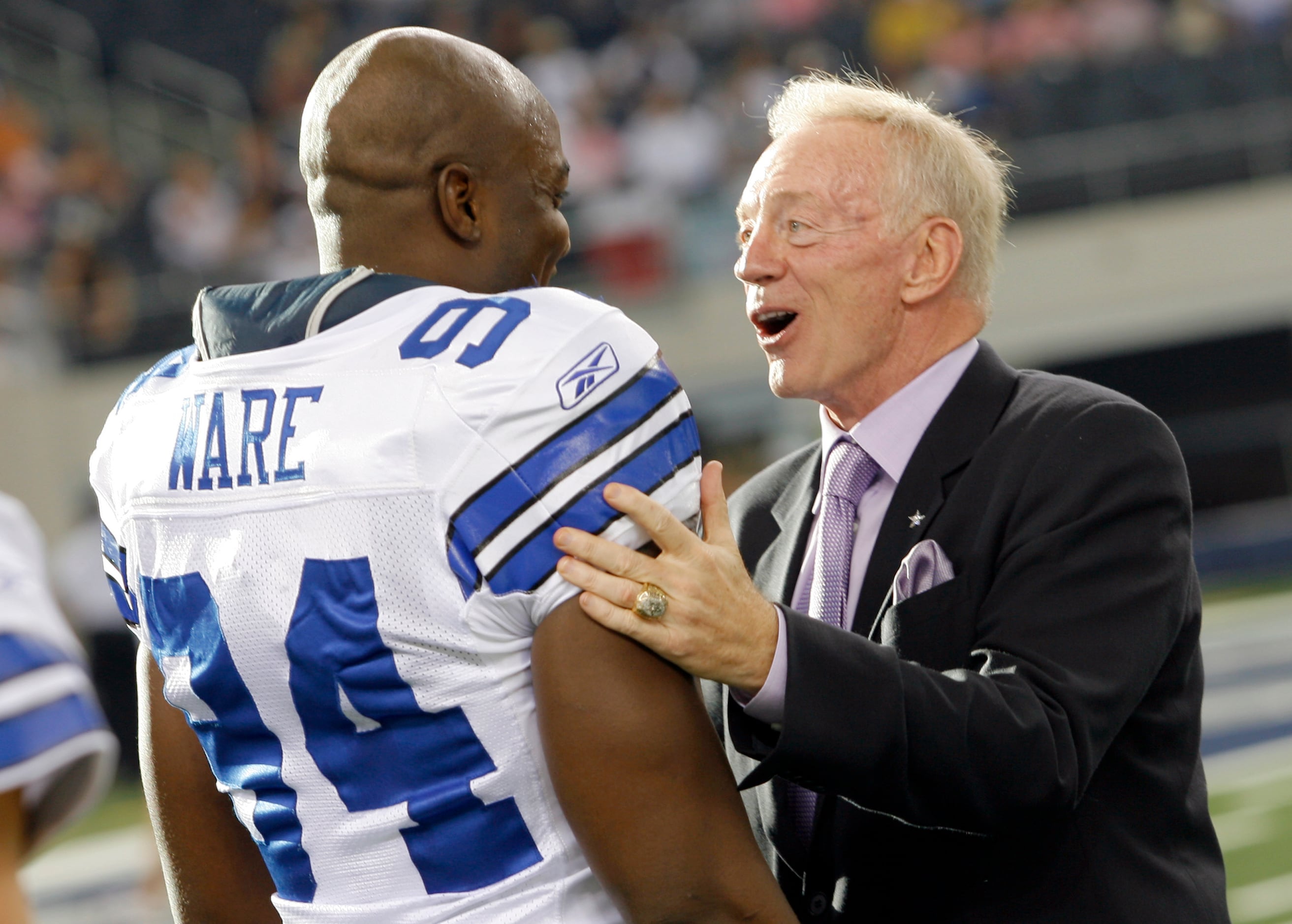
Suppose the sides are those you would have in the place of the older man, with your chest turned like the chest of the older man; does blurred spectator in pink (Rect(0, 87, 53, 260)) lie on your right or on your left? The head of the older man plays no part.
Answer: on your right

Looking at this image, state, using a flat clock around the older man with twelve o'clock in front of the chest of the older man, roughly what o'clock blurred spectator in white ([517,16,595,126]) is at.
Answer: The blurred spectator in white is roughly at 4 o'clock from the older man.

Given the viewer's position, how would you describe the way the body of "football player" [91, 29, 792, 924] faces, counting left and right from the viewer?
facing away from the viewer and to the right of the viewer

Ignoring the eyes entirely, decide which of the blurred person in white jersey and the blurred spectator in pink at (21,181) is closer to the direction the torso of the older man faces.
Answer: the blurred person in white jersey

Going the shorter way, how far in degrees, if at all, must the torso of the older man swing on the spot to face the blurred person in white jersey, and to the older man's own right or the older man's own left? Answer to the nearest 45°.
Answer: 0° — they already face them

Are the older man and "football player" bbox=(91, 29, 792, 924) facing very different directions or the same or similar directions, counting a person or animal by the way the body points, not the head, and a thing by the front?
very different directions

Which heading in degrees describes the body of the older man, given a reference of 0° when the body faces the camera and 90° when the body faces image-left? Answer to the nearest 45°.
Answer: approximately 45°

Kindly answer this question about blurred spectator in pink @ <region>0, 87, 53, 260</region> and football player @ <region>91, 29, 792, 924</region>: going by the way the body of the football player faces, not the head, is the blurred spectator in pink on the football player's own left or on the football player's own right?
on the football player's own left

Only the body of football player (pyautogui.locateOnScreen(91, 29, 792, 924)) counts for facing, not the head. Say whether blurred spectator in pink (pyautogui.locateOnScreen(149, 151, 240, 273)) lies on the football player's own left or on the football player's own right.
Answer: on the football player's own left

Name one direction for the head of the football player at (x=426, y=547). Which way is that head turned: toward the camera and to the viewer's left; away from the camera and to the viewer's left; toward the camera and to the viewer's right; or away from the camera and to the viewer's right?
away from the camera and to the viewer's right

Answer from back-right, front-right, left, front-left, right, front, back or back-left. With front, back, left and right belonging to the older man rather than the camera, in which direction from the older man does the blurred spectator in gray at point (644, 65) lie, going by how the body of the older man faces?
back-right
